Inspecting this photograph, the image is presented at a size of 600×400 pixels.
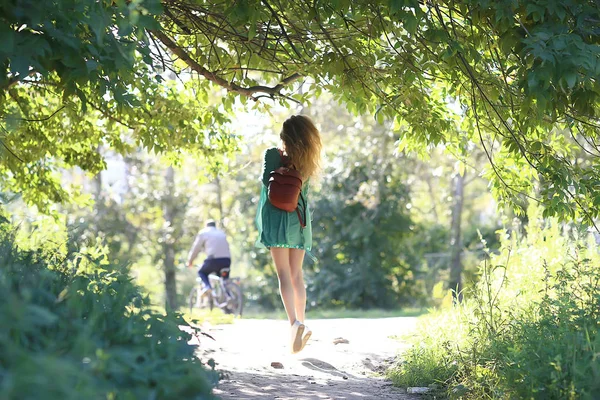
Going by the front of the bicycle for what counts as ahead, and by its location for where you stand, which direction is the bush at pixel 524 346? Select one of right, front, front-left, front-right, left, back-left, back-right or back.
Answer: back-left

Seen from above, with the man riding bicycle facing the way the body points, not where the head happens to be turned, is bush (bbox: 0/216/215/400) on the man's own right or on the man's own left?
on the man's own left

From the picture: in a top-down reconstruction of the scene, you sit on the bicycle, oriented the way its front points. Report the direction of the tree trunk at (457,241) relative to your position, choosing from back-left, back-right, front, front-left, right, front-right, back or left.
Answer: back-right

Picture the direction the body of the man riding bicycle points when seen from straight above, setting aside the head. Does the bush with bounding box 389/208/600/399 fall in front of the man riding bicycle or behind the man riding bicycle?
behind

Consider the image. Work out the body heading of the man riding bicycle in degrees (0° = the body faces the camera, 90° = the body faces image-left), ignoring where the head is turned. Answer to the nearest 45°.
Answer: approximately 135°

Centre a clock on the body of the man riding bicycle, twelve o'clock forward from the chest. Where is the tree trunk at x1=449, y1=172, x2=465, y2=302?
The tree trunk is roughly at 4 o'clock from the man riding bicycle.

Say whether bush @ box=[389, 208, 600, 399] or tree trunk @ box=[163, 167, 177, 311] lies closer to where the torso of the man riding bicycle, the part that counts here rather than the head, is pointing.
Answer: the tree trunk

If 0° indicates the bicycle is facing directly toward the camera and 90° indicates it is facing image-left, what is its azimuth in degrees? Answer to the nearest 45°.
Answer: approximately 135°
